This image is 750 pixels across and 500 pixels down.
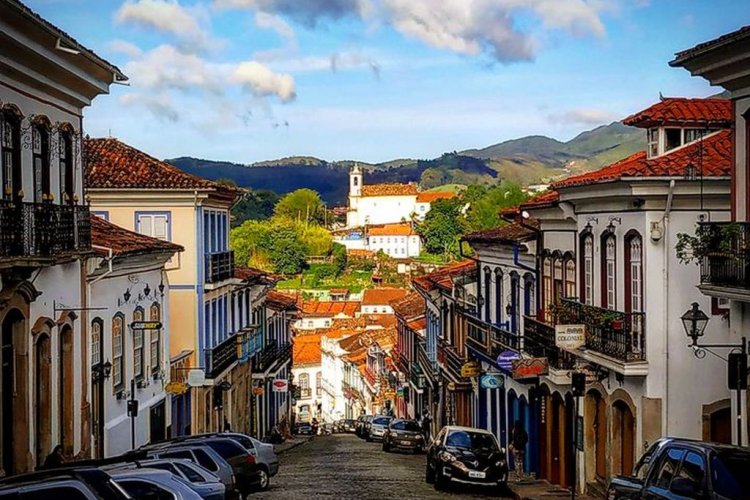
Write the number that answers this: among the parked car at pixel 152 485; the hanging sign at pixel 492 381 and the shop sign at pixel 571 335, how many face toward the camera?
2

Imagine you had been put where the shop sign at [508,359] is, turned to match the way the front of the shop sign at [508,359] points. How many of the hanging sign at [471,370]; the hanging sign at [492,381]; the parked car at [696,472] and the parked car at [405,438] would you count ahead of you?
1

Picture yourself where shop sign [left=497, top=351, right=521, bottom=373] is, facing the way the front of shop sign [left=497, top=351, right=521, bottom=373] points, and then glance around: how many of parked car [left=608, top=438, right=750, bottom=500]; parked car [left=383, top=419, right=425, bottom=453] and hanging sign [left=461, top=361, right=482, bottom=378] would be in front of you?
1

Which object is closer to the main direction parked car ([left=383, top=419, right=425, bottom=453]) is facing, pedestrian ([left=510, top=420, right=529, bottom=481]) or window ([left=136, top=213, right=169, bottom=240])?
the pedestrian

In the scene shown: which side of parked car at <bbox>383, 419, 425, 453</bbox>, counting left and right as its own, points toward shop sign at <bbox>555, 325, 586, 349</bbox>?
front

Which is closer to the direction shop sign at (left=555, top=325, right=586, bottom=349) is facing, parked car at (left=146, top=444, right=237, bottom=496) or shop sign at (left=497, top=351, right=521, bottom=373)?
the parked car

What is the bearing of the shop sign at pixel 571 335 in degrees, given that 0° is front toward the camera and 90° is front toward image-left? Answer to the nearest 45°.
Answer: approximately 0°

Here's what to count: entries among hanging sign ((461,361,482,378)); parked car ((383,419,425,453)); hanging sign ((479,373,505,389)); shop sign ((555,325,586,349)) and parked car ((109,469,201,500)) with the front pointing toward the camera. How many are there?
4

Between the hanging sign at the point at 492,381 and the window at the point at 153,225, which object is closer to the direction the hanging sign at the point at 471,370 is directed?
the hanging sign

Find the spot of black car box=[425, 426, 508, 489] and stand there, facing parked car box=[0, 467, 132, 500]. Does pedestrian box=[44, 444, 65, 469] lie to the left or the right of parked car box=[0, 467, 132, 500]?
right
